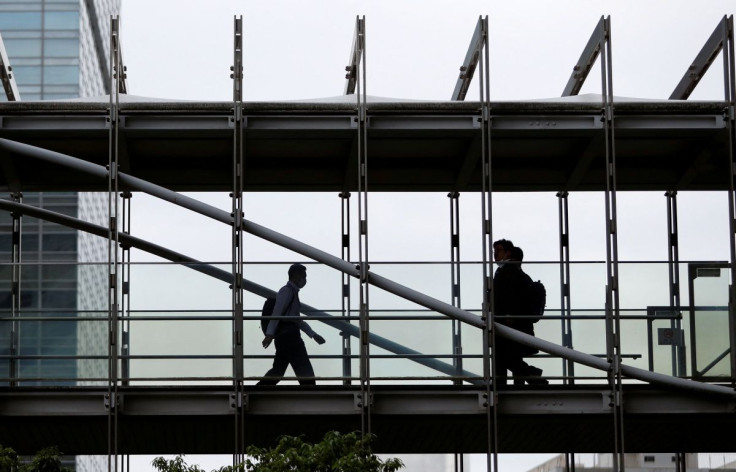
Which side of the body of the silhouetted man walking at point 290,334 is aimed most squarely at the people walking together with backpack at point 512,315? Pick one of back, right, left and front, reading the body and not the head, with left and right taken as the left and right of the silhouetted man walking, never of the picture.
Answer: front

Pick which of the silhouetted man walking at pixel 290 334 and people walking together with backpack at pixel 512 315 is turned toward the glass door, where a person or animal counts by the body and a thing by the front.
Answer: the silhouetted man walking

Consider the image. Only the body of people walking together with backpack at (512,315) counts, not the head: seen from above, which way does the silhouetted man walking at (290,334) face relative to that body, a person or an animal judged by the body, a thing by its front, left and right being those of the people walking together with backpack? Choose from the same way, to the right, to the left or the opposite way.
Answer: the opposite way

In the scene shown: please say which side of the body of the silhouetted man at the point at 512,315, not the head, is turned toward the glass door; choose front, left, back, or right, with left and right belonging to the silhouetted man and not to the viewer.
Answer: back

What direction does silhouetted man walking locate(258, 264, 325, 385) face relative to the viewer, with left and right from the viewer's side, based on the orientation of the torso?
facing to the right of the viewer

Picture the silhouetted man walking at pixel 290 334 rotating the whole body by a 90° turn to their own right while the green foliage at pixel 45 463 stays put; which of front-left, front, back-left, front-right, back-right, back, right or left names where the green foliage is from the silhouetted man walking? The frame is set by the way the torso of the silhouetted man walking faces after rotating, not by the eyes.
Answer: front-right

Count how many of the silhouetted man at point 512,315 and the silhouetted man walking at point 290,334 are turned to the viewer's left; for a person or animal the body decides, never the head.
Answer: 1

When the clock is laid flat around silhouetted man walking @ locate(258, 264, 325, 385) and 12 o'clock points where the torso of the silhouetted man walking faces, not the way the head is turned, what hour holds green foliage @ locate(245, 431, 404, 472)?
The green foliage is roughly at 3 o'clock from the silhouetted man walking.

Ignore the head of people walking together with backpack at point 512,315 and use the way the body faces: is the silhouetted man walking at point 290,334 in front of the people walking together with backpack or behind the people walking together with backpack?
in front

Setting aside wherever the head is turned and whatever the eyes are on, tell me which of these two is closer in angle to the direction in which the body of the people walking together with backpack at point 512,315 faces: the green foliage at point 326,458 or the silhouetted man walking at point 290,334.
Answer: the silhouetted man walking

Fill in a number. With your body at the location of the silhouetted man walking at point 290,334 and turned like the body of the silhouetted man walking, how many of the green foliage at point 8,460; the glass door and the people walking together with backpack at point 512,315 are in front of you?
2

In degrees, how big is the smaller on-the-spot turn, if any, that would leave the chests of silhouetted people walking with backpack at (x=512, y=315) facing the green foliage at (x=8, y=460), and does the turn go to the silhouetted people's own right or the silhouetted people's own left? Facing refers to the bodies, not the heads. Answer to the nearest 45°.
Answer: approximately 45° to the silhouetted people's own left

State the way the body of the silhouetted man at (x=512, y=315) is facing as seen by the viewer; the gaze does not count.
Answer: to the viewer's left

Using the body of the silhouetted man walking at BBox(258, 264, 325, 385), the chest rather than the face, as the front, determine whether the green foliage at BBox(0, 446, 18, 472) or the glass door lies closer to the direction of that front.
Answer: the glass door

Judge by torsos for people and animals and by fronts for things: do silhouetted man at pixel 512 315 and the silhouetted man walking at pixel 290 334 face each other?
yes

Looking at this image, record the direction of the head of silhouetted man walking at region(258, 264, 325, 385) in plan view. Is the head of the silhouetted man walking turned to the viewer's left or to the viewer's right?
to the viewer's right
